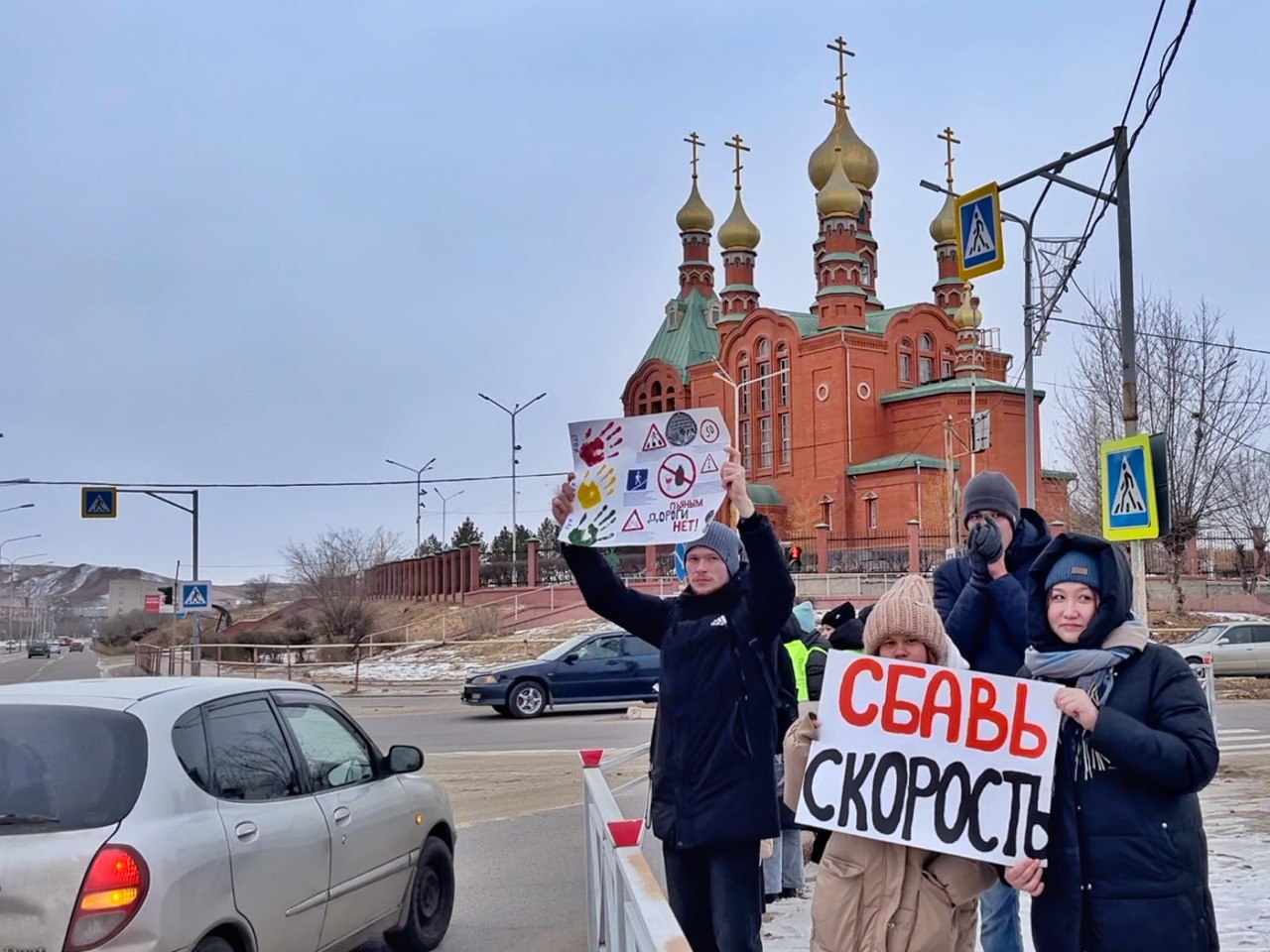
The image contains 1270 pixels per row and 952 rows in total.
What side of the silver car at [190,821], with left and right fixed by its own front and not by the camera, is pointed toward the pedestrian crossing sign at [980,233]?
front

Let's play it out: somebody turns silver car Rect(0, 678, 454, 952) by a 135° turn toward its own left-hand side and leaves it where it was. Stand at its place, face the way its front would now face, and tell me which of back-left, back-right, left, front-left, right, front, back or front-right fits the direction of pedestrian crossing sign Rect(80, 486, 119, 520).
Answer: right

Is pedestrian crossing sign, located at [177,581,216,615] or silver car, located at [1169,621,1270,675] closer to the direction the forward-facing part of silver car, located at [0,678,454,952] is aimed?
the silver car

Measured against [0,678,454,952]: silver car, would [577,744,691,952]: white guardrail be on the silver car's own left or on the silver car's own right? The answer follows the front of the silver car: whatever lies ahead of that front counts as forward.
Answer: on the silver car's own right

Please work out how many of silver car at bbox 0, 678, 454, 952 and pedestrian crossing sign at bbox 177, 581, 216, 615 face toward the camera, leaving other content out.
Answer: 1

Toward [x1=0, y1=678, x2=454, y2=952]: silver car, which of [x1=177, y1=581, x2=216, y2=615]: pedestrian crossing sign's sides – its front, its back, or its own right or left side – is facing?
front

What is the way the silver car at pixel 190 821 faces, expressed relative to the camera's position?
facing away from the viewer and to the right of the viewer

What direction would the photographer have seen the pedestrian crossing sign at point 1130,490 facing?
facing the viewer and to the left of the viewer

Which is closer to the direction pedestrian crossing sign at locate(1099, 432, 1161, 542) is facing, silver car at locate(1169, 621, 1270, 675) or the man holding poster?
the man holding poster

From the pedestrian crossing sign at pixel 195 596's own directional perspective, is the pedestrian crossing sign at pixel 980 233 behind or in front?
in front

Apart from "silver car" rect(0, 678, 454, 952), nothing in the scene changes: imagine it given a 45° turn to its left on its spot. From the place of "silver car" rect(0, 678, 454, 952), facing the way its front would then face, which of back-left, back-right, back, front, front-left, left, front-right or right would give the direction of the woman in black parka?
back-right

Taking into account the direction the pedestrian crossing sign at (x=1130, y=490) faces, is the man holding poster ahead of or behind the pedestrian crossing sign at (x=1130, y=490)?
ahead

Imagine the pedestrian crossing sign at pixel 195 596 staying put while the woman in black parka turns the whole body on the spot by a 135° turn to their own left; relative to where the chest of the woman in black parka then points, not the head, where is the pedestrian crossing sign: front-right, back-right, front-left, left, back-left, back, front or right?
back-left

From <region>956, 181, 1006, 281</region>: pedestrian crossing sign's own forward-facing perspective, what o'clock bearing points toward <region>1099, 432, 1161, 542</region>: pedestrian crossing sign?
<region>1099, 432, 1161, 542</region>: pedestrian crossing sign is roughly at 10 o'clock from <region>956, 181, 1006, 281</region>: pedestrian crossing sign.
